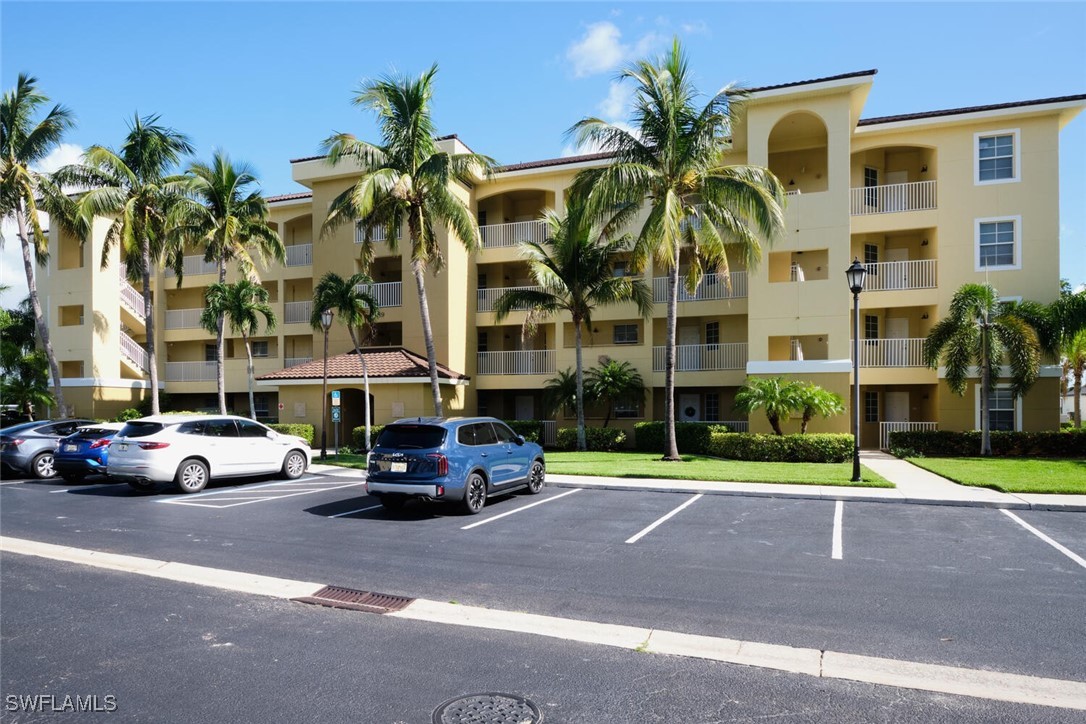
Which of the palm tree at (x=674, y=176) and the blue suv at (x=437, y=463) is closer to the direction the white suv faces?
the palm tree

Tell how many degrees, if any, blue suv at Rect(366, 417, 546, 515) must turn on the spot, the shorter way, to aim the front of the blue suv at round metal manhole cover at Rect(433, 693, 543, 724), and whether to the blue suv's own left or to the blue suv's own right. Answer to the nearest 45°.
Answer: approximately 135° to the blue suv's own right

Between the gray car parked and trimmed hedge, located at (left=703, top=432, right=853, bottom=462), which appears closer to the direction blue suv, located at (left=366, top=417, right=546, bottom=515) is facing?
the trimmed hedge

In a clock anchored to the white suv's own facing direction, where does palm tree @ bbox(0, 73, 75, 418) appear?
The palm tree is roughly at 10 o'clock from the white suv.

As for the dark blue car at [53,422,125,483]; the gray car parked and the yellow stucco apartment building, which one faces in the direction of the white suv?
the yellow stucco apartment building

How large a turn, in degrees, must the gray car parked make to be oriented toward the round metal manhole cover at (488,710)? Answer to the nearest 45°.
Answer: approximately 135° to its right

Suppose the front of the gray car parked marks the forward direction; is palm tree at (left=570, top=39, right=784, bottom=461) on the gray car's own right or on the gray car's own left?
on the gray car's own right

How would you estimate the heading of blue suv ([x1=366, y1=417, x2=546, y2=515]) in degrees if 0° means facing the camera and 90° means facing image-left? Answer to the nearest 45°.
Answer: approximately 225°
